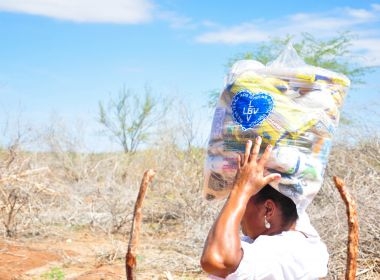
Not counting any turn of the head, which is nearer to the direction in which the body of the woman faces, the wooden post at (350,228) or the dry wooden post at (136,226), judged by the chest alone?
the dry wooden post

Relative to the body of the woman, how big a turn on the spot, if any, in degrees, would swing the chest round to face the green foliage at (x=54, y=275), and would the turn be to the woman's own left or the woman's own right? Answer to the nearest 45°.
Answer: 0° — they already face it

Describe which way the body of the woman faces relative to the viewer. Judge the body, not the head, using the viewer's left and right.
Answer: facing away from the viewer and to the left of the viewer

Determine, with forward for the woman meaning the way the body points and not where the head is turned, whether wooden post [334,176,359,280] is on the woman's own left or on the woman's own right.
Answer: on the woman's own right

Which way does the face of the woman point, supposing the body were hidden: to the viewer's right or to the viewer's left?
to the viewer's left
